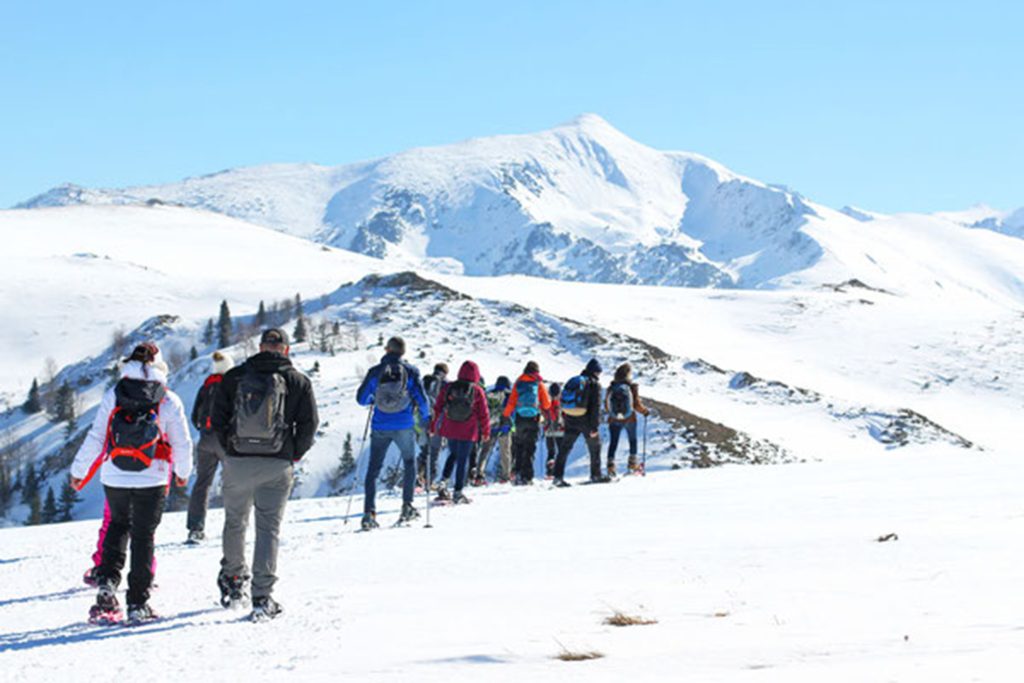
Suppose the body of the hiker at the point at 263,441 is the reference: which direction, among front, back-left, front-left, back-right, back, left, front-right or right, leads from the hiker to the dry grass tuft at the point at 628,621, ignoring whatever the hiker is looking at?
back-right

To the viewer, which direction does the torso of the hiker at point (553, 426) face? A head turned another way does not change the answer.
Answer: away from the camera

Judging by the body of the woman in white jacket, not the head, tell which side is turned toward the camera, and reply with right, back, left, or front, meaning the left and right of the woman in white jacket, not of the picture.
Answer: back

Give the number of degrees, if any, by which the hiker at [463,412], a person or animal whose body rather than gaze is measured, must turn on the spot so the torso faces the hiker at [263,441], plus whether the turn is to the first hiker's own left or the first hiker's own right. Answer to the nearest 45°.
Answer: approximately 135° to the first hiker's own right

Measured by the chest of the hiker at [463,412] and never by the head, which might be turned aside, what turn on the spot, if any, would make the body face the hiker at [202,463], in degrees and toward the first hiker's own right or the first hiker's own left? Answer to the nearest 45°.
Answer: approximately 180°

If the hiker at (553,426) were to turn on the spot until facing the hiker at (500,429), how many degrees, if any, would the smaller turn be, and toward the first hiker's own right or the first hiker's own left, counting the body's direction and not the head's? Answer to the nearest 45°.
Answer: approximately 135° to the first hiker's own left

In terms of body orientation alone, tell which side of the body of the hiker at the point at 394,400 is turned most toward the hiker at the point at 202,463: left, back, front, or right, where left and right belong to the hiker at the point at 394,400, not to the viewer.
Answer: left

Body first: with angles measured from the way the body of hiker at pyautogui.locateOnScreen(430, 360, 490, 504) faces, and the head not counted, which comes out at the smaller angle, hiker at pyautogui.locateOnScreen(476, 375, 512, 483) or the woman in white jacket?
the hiker

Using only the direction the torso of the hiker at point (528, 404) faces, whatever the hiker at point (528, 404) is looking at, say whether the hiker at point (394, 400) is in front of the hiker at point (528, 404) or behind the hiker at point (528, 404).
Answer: behind

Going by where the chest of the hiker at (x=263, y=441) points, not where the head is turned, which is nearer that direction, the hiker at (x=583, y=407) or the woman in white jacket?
the hiker

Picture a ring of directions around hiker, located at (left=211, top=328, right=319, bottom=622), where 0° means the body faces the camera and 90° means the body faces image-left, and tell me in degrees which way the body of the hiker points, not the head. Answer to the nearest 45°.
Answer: approximately 180°
